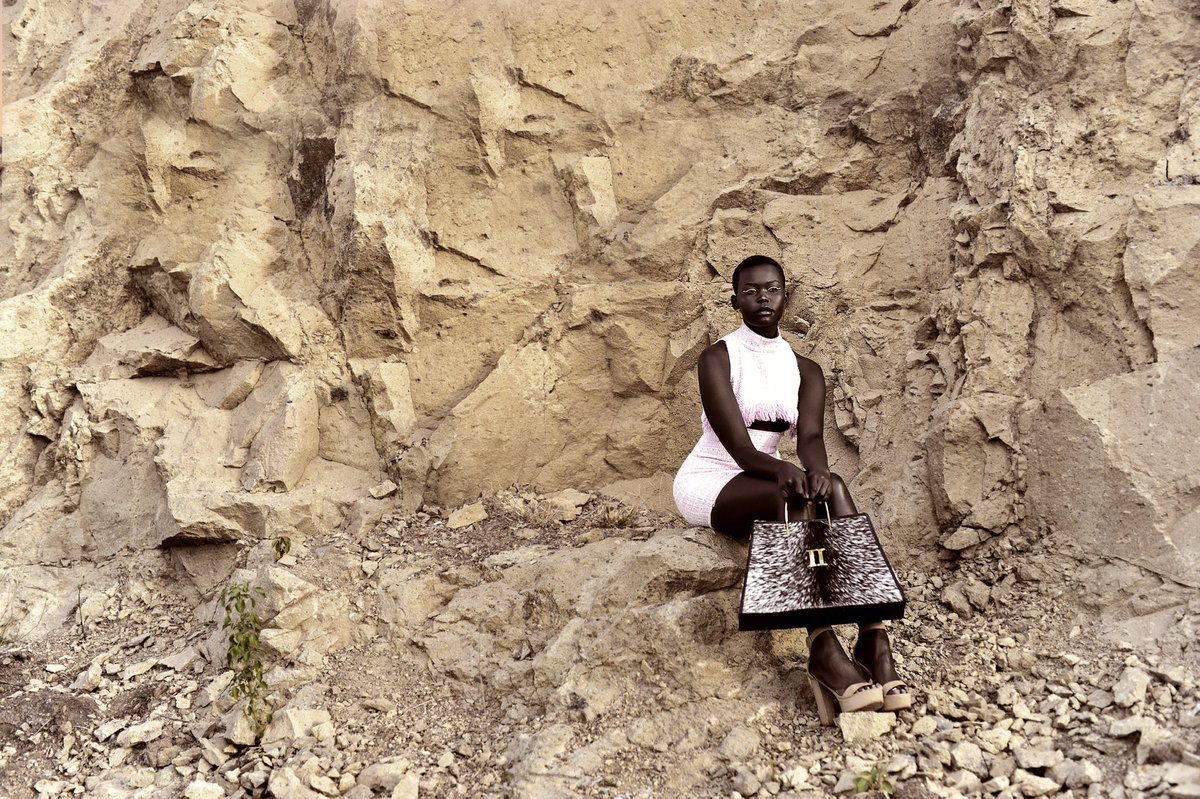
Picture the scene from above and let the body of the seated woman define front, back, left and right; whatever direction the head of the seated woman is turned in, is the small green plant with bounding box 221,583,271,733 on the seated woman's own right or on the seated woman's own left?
on the seated woman's own right

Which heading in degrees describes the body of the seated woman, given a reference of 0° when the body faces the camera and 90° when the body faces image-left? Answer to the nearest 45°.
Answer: approximately 315°

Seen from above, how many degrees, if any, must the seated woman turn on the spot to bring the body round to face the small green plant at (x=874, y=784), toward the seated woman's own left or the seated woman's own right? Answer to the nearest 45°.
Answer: approximately 45° to the seated woman's own right
